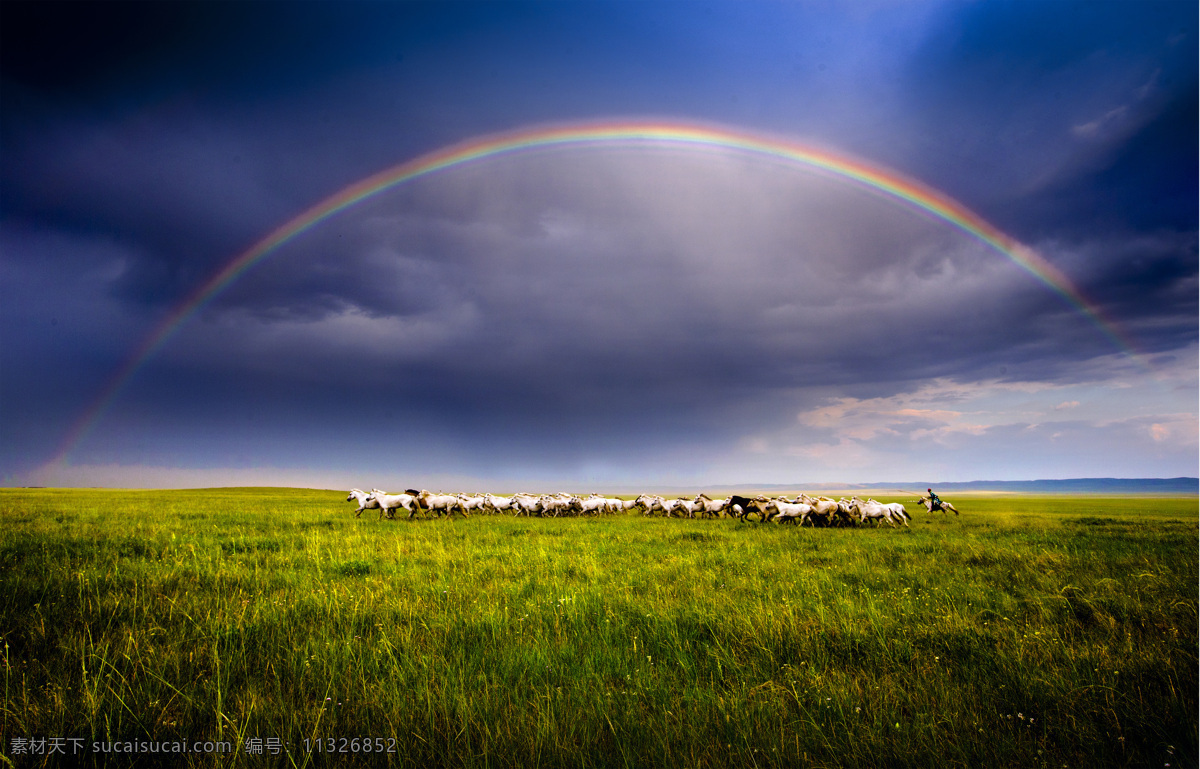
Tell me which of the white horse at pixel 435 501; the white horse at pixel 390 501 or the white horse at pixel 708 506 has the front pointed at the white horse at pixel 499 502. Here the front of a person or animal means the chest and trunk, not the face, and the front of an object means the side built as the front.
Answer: the white horse at pixel 708 506

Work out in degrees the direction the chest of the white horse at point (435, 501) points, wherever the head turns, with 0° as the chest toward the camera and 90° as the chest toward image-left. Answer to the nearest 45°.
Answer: approximately 90°

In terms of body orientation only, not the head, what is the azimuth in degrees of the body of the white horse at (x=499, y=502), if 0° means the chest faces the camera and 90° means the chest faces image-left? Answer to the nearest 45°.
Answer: approximately 90°

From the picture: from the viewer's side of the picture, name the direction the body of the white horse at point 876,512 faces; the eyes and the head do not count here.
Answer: to the viewer's left

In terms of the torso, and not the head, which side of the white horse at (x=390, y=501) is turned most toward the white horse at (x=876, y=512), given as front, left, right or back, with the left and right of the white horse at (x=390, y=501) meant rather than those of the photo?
back

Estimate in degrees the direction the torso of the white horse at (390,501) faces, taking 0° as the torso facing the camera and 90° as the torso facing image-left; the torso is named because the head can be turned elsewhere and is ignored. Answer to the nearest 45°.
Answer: approximately 90°

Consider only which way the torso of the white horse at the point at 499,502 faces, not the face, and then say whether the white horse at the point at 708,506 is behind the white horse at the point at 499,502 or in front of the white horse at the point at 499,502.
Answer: behind

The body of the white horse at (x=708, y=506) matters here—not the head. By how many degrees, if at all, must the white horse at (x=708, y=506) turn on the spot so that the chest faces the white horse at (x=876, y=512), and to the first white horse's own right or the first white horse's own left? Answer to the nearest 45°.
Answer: approximately 135° to the first white horse's own left

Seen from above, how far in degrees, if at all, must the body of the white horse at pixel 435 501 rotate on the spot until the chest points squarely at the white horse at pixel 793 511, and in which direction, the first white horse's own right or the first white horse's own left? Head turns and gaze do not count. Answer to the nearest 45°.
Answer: approximately 135° to the first white horse's own left

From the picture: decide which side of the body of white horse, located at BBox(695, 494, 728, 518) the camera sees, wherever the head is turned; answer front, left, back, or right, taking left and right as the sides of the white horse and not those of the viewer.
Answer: left
